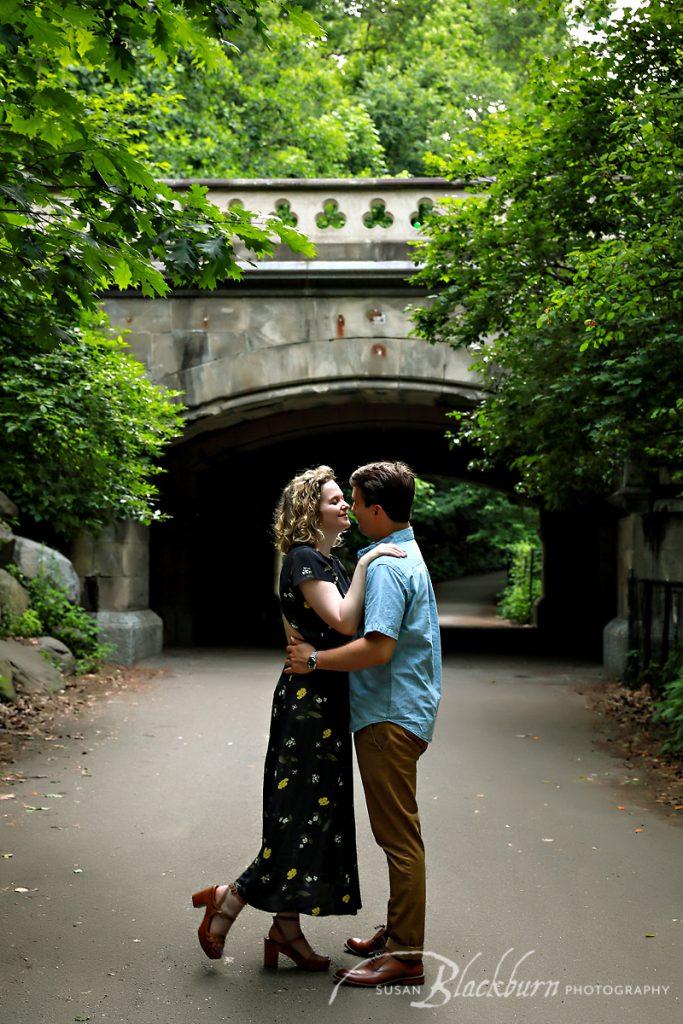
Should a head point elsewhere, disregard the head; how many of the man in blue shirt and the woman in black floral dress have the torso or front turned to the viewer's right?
1

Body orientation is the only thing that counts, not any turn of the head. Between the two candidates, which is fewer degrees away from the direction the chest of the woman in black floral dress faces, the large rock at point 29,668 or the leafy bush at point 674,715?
the leafy bush

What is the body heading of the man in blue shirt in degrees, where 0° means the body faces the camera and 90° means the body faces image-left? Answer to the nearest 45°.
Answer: approximately 90°

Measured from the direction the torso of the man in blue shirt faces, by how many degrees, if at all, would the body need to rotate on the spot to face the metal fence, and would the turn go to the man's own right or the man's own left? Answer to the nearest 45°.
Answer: approximately 90° to the man's own right

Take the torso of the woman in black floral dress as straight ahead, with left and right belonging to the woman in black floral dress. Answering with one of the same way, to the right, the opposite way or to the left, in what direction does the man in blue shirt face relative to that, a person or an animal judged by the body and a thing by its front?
the opposite way

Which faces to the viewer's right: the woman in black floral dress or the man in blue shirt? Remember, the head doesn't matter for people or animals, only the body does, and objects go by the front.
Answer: the woman in black floral dress

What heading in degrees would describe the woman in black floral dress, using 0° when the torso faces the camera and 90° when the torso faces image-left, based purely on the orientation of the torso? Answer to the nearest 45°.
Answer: approximately 270°
